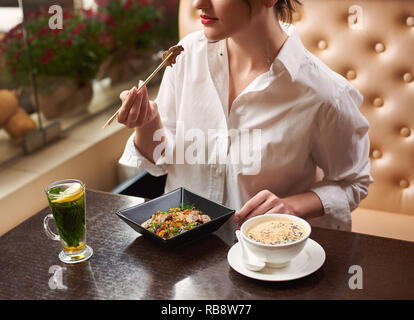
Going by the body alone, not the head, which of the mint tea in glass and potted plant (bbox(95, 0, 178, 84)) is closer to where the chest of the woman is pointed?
the mint tea in glass

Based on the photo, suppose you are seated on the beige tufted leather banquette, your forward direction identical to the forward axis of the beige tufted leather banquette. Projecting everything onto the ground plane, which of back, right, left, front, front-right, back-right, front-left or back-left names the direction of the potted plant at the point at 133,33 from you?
back-right

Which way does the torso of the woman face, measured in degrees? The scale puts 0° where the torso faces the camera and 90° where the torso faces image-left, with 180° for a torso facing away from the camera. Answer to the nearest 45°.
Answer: approximately 45°

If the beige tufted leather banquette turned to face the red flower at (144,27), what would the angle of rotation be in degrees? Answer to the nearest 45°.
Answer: approximately 135° to its right

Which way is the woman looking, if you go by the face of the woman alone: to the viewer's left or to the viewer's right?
to the viewer's left

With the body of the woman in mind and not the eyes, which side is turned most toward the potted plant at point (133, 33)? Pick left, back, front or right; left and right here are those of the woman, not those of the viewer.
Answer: right

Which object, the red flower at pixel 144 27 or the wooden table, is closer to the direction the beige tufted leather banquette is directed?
the wooden table

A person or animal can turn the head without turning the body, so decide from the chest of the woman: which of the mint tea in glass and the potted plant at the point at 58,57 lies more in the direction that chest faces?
the mint tea in glass

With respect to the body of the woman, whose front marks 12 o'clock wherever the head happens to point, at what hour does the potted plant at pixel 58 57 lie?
The potted plant is roughly at 3 o'clock from the woman.
